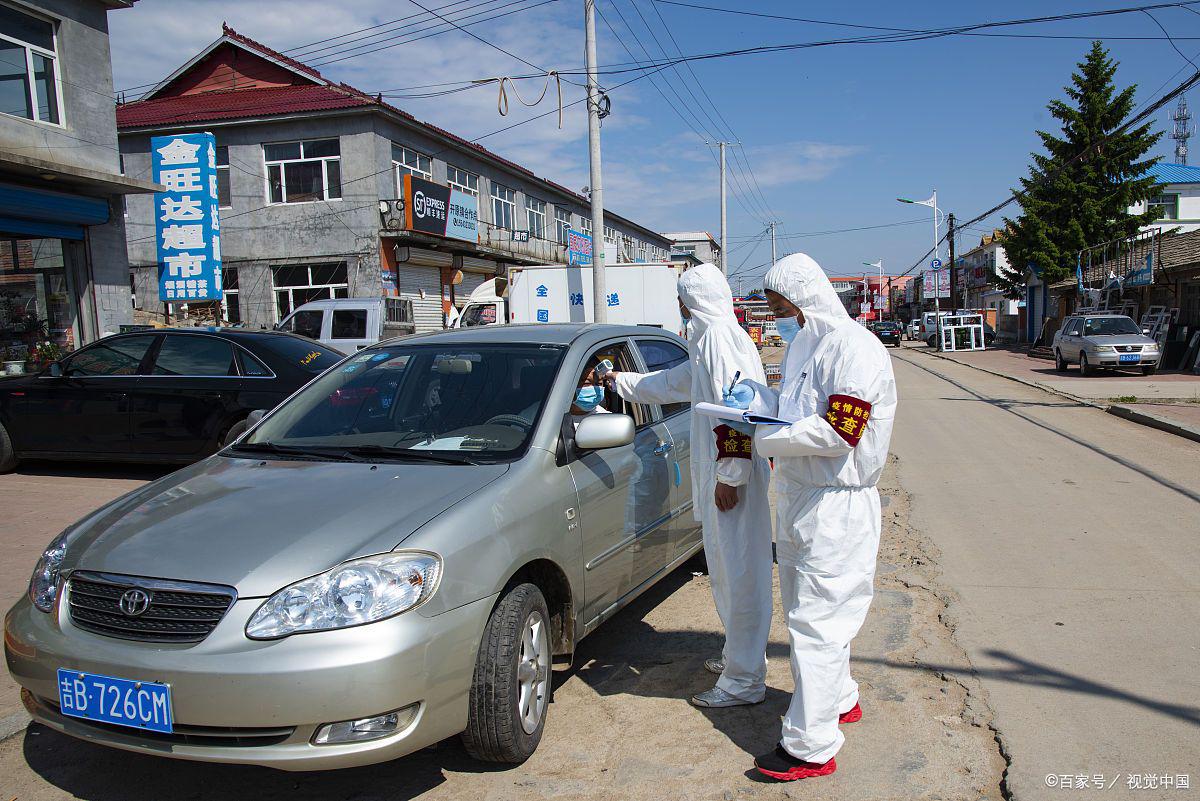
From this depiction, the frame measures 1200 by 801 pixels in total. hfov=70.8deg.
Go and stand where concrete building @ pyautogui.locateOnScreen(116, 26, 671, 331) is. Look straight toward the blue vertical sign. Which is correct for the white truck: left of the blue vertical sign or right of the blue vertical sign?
left

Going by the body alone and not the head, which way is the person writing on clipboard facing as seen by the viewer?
to the viewer's left

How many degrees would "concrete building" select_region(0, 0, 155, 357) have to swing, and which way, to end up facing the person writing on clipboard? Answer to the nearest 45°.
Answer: approximately 45° to its right

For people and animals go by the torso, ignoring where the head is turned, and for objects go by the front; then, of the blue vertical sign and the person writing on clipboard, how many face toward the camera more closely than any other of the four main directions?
1

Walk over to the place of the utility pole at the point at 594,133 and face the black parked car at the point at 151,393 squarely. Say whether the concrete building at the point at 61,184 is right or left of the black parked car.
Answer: right

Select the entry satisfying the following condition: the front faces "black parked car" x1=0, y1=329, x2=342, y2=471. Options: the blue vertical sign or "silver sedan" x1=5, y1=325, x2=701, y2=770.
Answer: the blue vertical sign

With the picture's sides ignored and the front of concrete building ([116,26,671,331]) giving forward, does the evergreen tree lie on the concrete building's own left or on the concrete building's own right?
on the concrete building's own left

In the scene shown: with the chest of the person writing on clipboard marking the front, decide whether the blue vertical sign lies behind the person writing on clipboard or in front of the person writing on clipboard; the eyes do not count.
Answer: in front

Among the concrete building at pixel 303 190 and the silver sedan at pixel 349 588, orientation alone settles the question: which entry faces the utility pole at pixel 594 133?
the concrete building

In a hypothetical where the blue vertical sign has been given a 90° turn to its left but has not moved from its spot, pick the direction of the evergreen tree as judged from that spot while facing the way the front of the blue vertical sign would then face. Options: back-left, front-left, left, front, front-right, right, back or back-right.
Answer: front

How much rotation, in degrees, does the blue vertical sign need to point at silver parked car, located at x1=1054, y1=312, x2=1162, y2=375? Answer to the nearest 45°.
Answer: approximately 90° to its left

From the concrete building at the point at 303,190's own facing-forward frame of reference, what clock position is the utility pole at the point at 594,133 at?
The utility pole is roughly at 12 o'clock from the concrete building.

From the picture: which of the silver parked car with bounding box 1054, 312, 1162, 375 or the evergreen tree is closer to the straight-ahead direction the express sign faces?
the silver parked car

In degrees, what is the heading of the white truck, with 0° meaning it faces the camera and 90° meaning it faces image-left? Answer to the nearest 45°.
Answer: approximately 90°

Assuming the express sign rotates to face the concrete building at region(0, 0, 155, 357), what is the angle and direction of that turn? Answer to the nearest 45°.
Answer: approximately 90° to its right

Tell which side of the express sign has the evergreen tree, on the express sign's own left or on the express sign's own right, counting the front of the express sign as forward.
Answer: on the express sign's own left
